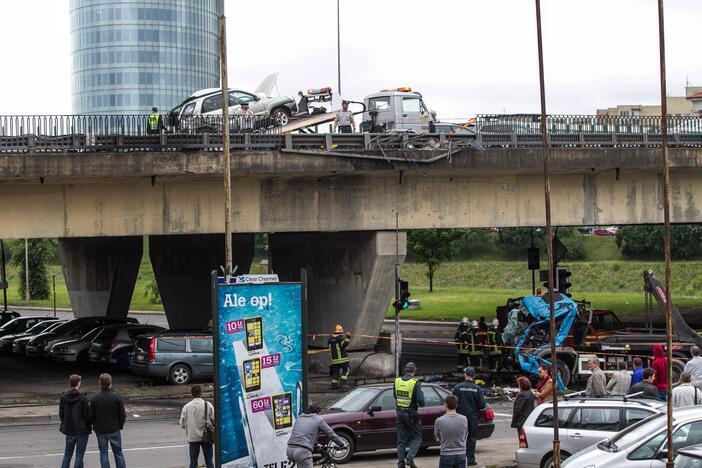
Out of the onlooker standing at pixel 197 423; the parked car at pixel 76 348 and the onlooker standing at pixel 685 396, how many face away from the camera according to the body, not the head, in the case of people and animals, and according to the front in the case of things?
2

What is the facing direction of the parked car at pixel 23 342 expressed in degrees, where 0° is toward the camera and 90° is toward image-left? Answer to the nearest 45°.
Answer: approximately 45°

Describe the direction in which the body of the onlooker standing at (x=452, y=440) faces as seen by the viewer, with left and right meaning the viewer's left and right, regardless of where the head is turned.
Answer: facing away from the viewer

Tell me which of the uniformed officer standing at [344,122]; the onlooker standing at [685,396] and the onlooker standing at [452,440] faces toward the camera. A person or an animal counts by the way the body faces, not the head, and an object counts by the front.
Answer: the uniformed officer standing at [344,122]

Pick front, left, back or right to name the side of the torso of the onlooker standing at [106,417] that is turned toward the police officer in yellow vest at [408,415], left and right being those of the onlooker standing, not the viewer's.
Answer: right

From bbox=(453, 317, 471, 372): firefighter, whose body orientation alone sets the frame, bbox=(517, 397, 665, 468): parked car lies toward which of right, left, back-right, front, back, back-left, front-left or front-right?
right

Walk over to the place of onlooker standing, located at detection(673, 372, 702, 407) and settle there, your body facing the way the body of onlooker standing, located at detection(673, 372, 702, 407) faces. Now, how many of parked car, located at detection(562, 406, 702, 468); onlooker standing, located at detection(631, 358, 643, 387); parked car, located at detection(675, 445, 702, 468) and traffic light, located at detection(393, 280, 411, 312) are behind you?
2

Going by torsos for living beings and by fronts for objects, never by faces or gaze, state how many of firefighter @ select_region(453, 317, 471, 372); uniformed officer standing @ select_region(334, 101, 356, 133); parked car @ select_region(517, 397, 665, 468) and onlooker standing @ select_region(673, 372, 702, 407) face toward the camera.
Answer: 1

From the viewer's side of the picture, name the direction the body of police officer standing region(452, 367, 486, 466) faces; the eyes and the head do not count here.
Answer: away from the camera

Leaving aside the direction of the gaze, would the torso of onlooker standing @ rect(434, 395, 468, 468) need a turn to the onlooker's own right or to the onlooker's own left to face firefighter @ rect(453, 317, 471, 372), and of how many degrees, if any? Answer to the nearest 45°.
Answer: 0° — they already face them
